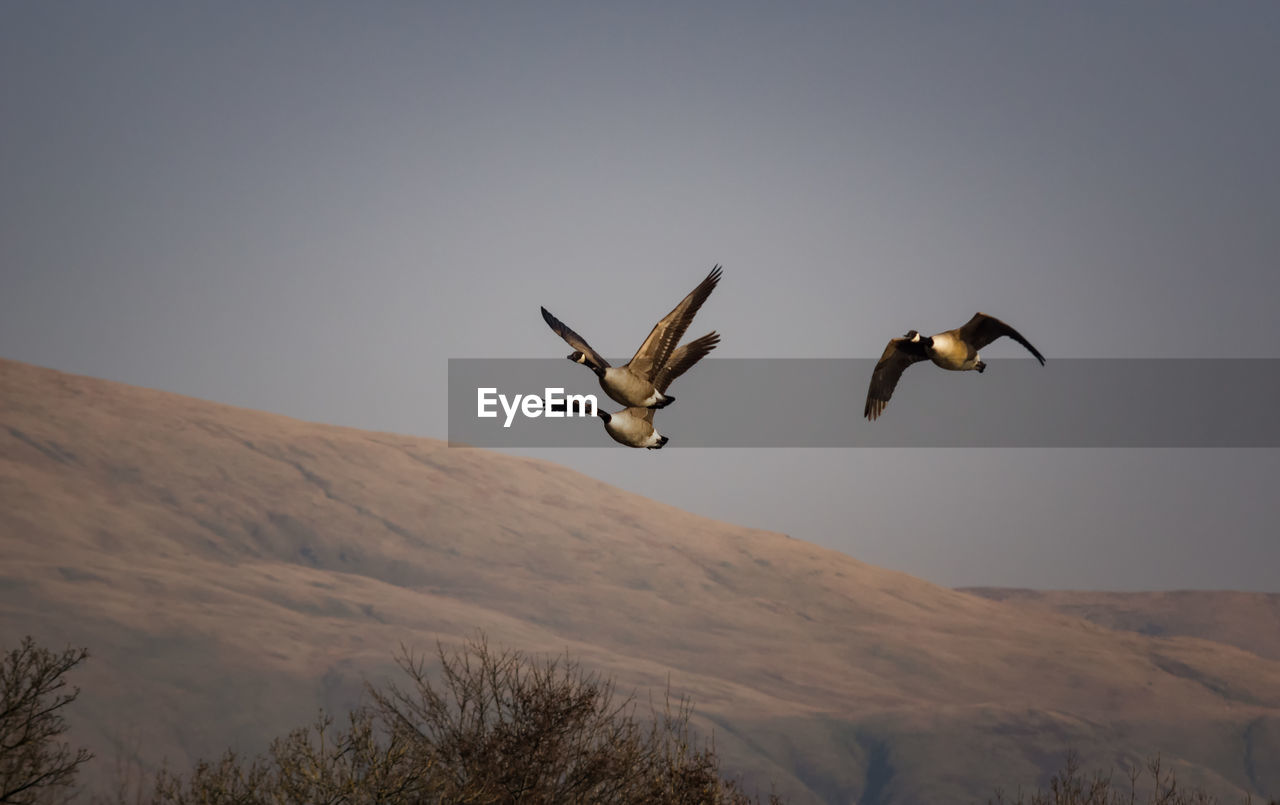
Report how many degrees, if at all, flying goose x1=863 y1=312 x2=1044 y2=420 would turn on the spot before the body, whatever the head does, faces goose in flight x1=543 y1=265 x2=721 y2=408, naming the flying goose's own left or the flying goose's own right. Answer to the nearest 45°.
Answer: approximately 45° to the flying goose's own right

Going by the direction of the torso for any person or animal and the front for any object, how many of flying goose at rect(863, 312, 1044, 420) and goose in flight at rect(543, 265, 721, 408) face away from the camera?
0

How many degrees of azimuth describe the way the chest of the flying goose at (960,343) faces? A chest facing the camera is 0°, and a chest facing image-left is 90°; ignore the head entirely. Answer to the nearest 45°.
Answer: approximately 45°

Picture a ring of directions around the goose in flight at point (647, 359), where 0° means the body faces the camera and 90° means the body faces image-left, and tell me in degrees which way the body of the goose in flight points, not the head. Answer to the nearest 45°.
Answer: approximately 45°

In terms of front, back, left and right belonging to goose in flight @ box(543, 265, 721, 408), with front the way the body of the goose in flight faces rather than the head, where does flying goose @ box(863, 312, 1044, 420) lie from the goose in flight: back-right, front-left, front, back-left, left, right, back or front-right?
back-left
